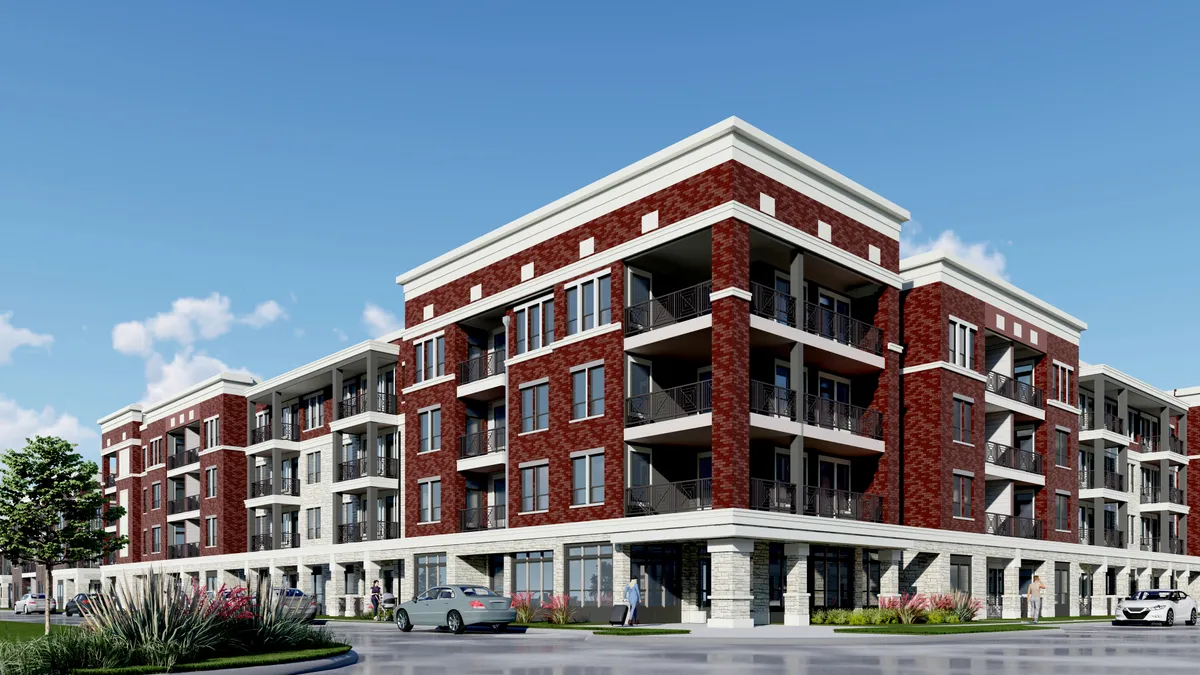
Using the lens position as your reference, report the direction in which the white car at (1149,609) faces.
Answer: facing the viewer and to the left of the viewer
